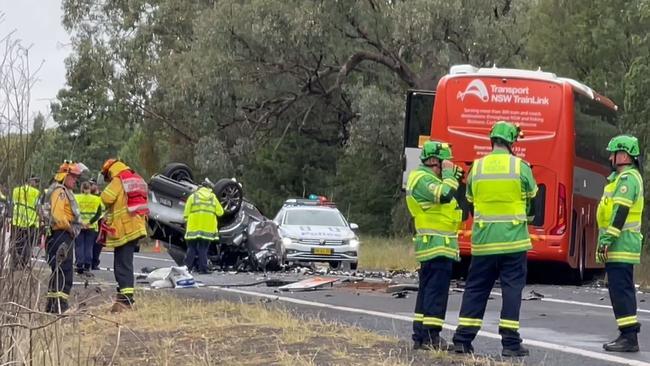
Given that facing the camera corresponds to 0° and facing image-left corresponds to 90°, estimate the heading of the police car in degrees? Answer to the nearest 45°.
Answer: approximately 0°

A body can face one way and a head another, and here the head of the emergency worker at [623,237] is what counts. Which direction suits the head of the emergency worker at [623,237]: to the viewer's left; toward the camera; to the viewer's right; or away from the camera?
to the viewer's left

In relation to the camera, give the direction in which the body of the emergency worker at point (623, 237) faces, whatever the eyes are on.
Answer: to the viewer's left

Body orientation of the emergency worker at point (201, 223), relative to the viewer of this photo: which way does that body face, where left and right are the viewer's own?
facing away from the viewer

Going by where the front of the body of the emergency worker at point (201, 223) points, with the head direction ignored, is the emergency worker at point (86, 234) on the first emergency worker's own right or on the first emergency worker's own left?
on the first emergency worker's own left

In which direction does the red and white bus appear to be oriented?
away from the camera

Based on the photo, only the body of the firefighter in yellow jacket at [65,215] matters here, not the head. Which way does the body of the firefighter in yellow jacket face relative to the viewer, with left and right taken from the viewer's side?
facing to the right of the viewer

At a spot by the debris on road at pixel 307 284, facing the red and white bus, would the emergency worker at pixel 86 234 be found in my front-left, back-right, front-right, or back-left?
back-left

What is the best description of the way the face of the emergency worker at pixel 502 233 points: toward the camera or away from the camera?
away from the camera

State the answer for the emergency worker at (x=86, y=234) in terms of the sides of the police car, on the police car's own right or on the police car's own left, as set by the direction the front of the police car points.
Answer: on the police car's own right

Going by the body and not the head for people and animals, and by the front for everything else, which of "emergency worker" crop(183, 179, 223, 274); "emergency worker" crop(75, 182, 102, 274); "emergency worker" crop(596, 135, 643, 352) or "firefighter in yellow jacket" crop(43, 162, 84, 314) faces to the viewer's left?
"emergency worker" crop(596, 135, 643, 352)
